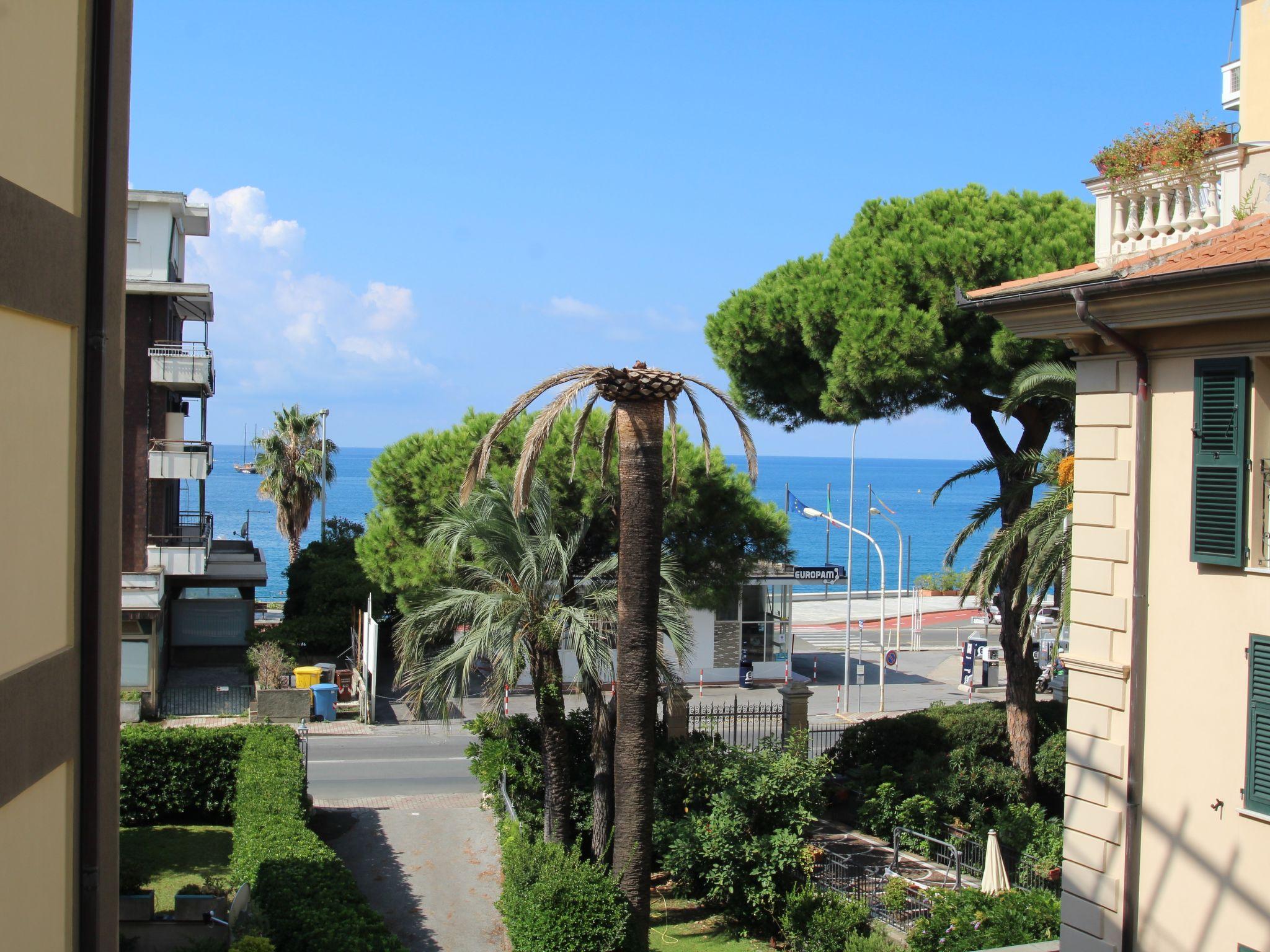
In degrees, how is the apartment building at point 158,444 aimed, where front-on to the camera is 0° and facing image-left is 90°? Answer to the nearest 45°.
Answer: approximately 270°

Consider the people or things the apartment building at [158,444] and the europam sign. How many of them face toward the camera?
1

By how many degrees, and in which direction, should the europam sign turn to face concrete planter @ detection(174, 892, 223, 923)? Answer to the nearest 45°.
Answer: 0° — it already faces it

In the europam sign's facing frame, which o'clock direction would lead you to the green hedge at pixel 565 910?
The green hedge is roughly at 12 o'clock from the europam sign.

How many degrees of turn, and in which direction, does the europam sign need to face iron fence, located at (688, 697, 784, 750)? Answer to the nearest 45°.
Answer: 0° — it already faces it

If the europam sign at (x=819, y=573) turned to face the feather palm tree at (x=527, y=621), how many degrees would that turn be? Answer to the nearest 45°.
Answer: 0° — it already faces it

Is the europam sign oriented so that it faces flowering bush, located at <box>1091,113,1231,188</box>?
yes

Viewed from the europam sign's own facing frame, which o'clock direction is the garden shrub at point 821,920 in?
The garden shrub is roughly at 12 o'clock from the europam sign.

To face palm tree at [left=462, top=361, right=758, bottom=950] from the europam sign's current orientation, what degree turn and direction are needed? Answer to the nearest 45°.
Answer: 0° — it already faces it

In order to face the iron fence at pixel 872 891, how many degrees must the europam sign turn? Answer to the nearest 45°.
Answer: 0° — it already faces it

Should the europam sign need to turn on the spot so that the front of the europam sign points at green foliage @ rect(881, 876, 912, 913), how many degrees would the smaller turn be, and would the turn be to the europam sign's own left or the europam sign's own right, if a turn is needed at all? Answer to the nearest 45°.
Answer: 0° — it already faces it
